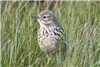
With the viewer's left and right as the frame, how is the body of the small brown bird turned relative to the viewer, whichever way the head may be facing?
facing the viewer and to the left of the viewer
